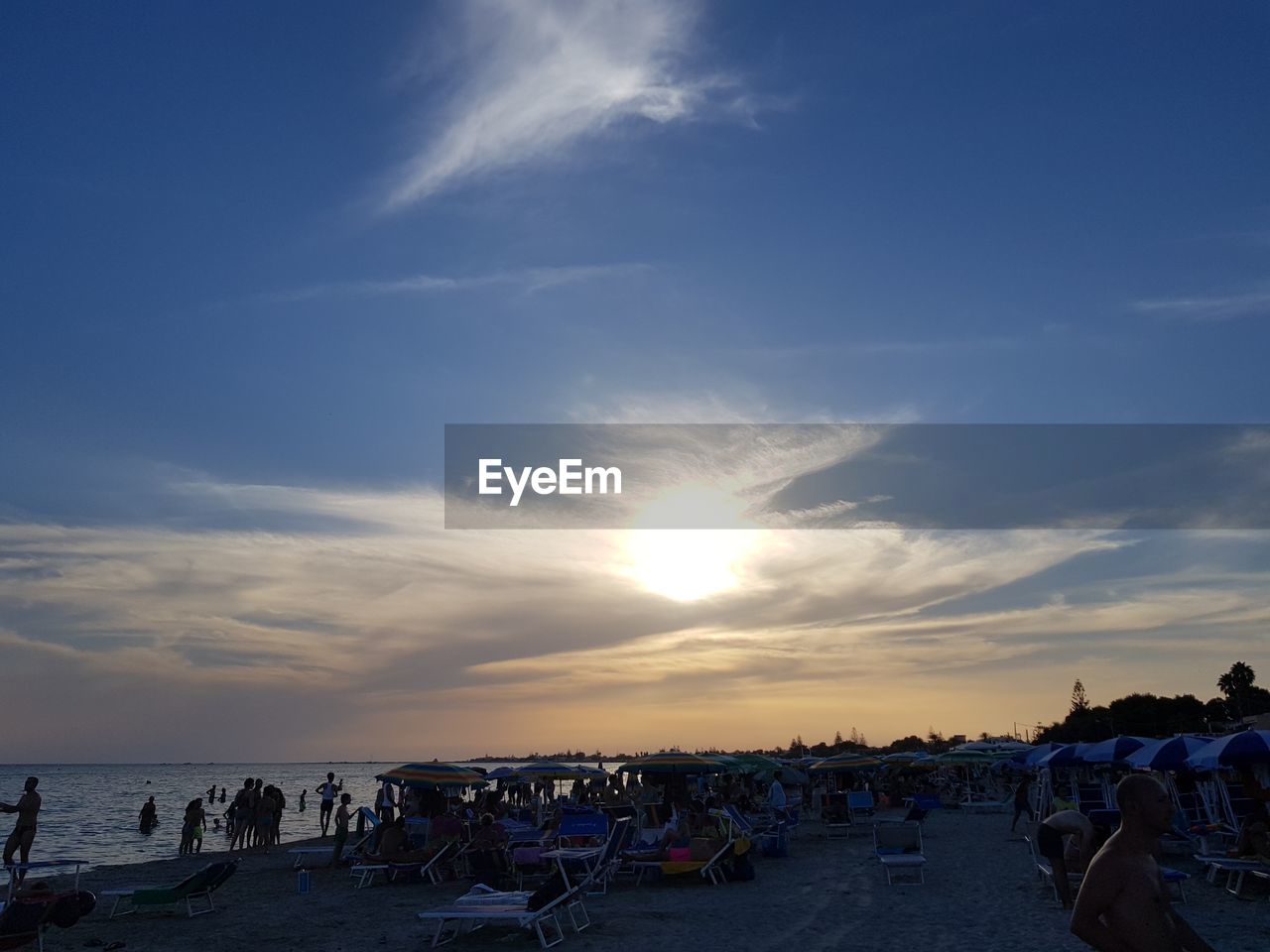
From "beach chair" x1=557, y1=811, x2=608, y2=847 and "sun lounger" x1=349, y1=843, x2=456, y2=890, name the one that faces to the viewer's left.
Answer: the sun lounger

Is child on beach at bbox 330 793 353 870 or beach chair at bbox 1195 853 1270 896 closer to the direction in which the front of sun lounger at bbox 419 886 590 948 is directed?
the child on beach

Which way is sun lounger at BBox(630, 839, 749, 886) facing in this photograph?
to the viewer's left

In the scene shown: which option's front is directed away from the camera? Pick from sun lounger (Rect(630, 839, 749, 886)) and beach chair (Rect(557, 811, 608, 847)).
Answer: the beach chair

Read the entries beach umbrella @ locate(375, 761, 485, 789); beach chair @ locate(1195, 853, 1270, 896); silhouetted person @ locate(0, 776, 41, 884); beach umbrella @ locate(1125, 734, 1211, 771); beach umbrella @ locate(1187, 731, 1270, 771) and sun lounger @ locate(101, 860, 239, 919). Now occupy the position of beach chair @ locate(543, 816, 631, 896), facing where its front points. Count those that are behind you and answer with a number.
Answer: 3

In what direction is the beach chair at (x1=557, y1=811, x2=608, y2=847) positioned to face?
away from the camera

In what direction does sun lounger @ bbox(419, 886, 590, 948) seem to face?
to the viewer's left

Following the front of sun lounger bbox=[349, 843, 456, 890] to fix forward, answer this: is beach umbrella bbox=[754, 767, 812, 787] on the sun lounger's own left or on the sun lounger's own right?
on the sun lounger's own right

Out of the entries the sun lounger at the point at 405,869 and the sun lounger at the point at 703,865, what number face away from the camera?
0

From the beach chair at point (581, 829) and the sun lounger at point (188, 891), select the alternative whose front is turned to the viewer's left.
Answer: the sun lounger

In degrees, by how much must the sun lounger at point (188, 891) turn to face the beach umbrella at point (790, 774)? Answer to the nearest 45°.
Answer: approximately 135° to its right

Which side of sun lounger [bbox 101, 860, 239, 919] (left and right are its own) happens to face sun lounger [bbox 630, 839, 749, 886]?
back

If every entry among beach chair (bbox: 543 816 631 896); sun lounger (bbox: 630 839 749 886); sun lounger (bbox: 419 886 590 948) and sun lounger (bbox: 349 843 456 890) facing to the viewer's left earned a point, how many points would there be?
4

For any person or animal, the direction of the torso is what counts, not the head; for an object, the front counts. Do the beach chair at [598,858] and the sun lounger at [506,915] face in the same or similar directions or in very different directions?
same or similar directions

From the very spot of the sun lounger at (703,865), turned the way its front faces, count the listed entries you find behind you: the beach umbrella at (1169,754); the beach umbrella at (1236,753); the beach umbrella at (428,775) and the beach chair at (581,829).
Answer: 2

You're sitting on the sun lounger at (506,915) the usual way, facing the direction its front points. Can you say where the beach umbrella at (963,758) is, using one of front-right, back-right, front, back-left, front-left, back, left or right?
back-right

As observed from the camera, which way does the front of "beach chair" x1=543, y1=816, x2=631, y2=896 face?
facing to the left of the viewer

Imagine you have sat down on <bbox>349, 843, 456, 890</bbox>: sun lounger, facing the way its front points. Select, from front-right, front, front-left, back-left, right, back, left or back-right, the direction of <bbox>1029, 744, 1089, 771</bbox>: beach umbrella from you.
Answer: back

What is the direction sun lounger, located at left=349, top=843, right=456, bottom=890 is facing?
to the viewer's left

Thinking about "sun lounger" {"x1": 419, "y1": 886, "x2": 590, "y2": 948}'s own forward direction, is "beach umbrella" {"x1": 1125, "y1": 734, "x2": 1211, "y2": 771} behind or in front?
behind
